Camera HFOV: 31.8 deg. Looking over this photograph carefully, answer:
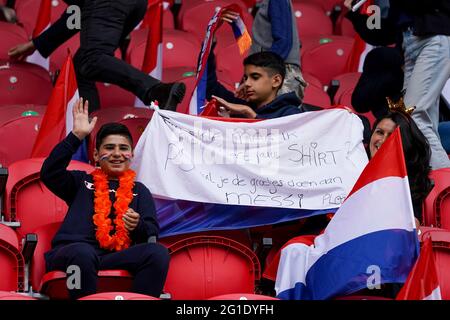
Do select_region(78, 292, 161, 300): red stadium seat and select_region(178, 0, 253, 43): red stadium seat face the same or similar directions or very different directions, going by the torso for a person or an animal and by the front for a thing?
same or similar directions

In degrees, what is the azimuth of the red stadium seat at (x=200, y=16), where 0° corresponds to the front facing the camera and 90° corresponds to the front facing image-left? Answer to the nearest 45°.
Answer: approximately 0°

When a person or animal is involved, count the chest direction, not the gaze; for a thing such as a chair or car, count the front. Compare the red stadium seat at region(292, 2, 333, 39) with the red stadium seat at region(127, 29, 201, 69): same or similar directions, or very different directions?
same or similar directions

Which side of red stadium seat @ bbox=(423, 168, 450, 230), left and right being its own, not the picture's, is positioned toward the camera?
front

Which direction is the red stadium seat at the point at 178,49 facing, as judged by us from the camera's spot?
facing the viewer

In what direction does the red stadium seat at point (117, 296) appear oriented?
toward the camera

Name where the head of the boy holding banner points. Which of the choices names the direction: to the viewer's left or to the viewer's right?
to the viewer's left
